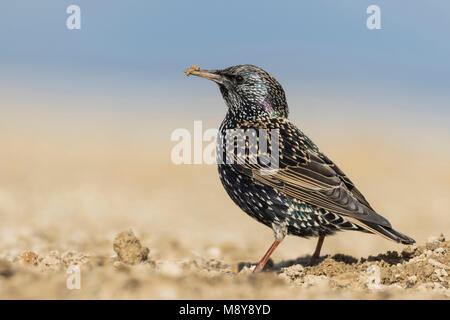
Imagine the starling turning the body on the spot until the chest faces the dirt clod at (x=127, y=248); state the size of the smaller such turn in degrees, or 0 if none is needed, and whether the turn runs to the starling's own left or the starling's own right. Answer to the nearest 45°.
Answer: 0° — it already faces it

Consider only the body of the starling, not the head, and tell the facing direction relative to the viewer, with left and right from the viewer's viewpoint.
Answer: facing to the left of the viewer
